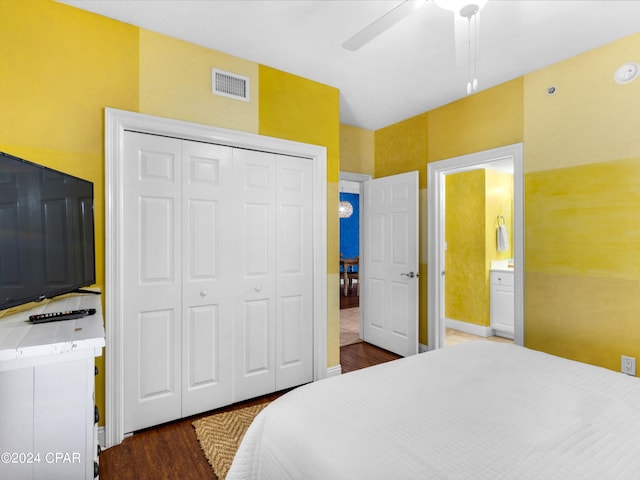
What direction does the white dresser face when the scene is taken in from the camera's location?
facing to the right of the viewer

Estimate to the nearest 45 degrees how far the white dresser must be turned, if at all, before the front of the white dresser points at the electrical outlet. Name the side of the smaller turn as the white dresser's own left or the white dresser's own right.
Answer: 0° — it already faces it

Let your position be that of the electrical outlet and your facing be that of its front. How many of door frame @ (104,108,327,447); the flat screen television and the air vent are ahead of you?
3

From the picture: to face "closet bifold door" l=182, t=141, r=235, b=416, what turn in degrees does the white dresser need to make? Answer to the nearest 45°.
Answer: approximately 45° to its left

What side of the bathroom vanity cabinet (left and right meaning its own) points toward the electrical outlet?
left

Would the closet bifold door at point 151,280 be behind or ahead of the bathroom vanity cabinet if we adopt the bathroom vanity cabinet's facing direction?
ahead

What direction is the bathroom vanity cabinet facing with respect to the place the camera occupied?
facing the viewer and to the left of the viewer

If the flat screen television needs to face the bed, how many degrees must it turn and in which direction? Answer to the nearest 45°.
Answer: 0° — it already faces it

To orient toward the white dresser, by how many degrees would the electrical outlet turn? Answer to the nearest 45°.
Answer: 0° — it already faces it

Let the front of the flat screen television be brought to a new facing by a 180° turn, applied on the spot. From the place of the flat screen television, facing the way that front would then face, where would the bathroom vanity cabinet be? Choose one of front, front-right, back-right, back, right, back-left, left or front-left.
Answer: back-right

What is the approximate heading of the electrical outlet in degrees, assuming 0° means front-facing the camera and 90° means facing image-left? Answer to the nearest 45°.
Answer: approximately 45°

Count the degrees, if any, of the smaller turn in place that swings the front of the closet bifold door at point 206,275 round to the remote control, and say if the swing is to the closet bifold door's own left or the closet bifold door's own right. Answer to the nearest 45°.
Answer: approximately 90° to the closet bifold door's own right

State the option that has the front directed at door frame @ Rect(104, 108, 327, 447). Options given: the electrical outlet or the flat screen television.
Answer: the electrical outlet

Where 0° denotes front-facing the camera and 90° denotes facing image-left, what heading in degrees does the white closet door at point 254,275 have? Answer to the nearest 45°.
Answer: approximately 315°

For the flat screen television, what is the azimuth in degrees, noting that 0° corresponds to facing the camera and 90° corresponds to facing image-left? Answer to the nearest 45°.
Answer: approximately 315°

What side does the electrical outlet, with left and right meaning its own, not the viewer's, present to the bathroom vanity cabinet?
right
